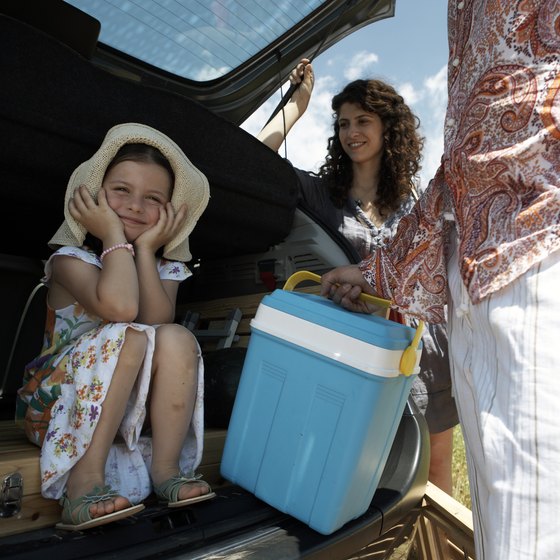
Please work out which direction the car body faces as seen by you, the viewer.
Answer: facing away from the viewer and to the left of the viewer

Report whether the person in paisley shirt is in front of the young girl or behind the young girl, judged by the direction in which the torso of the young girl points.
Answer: in front

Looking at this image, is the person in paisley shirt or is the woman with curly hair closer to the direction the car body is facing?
the woman with curly hair

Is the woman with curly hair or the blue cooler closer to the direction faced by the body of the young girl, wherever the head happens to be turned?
the blue cooler

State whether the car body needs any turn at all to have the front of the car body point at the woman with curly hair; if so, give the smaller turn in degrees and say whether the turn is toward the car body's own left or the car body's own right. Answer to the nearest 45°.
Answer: approximately 90° to the car body's own right

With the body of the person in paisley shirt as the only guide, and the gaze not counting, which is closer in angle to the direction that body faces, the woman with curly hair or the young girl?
the young girl

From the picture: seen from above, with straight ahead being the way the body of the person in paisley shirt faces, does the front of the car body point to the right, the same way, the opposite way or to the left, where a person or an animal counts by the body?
to the right

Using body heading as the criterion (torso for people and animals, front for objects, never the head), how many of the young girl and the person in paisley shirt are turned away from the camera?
0

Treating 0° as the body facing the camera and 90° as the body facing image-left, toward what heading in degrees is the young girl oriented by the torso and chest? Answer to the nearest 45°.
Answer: approximately 315°

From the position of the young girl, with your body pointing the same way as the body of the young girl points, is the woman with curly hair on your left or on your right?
on your left

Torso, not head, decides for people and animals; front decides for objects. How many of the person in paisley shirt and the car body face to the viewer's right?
0

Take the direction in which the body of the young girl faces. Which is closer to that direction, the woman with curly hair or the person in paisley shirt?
the person in paisley shirt
